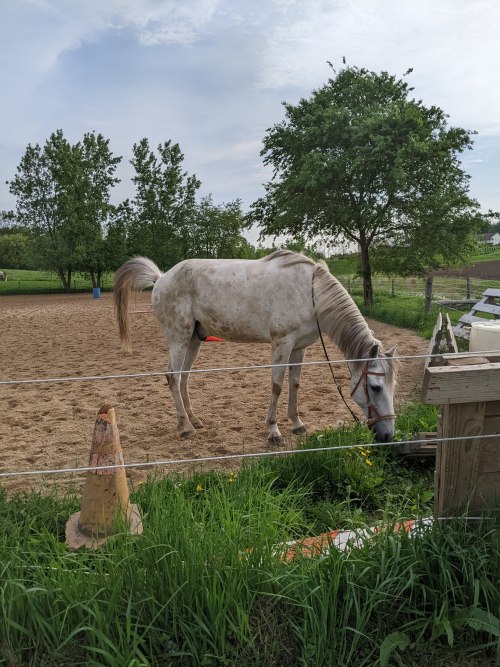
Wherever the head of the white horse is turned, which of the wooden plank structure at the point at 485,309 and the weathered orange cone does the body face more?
the wooden plank structure

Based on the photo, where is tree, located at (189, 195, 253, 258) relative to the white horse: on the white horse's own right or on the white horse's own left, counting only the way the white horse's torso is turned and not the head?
on the white horse's own left

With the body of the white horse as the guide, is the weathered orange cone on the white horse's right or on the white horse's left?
on the white horse's right

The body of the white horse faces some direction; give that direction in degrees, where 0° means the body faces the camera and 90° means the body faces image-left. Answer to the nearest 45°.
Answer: approximately 270°

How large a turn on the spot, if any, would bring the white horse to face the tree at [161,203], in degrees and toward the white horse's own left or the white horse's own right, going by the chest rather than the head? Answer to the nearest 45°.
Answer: approximately 90° to the white horse's own left

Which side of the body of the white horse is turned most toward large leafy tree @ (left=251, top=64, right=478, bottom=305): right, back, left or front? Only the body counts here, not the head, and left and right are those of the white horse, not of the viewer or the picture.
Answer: left

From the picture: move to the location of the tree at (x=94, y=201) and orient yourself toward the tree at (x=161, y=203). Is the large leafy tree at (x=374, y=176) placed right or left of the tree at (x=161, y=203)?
right

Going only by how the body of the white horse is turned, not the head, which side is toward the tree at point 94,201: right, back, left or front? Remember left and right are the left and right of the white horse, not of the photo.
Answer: left
